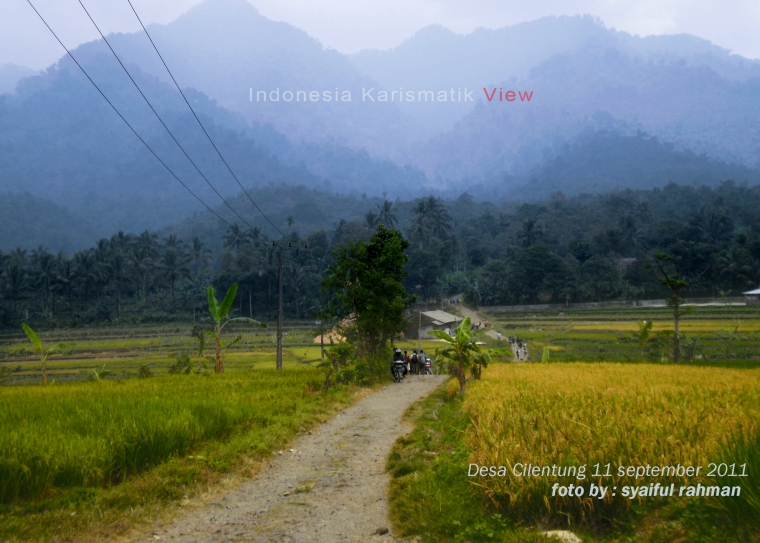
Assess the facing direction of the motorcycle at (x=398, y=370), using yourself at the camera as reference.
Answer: facing the viewer

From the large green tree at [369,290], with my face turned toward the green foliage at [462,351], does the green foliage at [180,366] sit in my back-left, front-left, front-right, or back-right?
back-right

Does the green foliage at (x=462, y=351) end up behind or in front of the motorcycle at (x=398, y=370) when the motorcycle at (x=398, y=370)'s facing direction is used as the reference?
in front

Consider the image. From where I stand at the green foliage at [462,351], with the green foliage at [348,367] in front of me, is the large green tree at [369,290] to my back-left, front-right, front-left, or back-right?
front-right

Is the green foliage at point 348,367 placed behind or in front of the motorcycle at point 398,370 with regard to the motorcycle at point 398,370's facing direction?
in front

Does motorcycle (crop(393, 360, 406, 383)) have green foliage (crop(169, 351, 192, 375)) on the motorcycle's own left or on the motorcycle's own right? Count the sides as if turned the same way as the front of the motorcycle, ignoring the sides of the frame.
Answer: on the motorcycle's own right

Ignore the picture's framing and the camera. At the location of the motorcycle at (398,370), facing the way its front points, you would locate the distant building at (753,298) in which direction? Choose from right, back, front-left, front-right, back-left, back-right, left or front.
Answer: back-left
